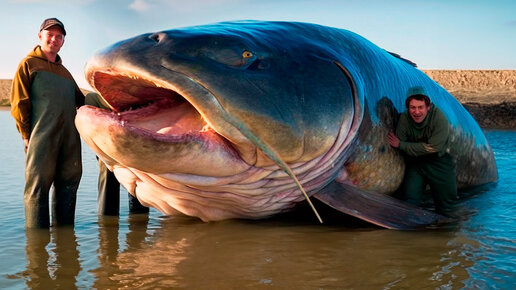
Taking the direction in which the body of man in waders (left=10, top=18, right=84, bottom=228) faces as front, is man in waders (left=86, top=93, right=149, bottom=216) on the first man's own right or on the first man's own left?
on the first man's own left

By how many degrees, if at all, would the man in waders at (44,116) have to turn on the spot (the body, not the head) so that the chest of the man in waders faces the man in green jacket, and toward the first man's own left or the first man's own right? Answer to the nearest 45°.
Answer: approximately 45° to the first man's own left

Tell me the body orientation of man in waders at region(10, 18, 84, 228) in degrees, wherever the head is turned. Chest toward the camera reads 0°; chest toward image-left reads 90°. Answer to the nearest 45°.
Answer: approximately 315°
